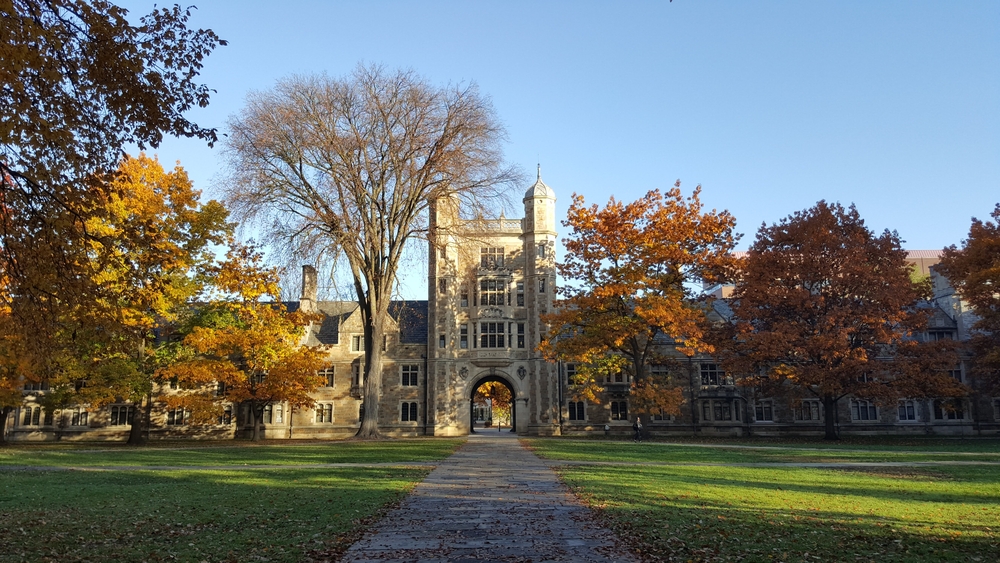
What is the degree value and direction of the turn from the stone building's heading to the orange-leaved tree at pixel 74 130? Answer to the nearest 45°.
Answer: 0° — it already faces it

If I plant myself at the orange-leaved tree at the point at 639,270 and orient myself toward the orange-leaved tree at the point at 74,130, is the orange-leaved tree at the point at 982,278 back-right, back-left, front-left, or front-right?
back-left

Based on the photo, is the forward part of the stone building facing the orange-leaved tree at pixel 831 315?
no

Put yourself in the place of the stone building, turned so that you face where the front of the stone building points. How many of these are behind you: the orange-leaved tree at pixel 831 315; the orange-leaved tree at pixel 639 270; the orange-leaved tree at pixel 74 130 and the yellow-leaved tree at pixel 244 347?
0

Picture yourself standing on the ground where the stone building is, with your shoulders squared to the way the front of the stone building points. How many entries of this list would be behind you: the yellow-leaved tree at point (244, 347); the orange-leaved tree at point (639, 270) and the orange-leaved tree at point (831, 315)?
0

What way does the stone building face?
toward the camera

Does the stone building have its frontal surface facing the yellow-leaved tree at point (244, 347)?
no

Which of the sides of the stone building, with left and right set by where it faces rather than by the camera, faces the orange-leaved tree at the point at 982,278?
left

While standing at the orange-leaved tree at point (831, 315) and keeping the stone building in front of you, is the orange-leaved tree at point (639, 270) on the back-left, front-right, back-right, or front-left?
front-left

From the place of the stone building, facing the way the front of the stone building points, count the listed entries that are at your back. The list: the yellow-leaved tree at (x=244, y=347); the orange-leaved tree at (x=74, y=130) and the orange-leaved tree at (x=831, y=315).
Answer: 0

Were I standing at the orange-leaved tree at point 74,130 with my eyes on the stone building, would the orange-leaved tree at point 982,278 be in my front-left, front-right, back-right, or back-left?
front-right
